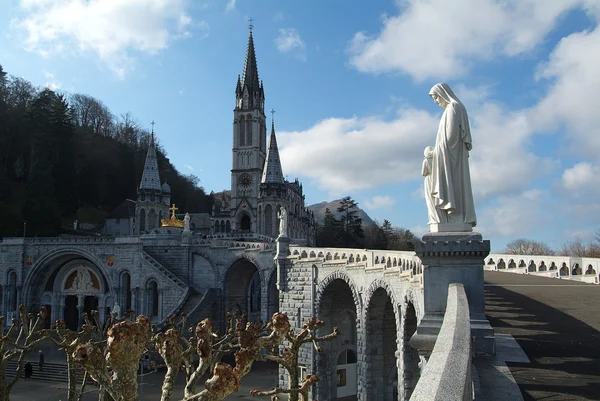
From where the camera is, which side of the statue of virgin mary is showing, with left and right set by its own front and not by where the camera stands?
left

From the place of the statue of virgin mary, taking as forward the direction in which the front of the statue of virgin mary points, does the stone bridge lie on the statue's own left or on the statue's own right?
on the statue's own right
